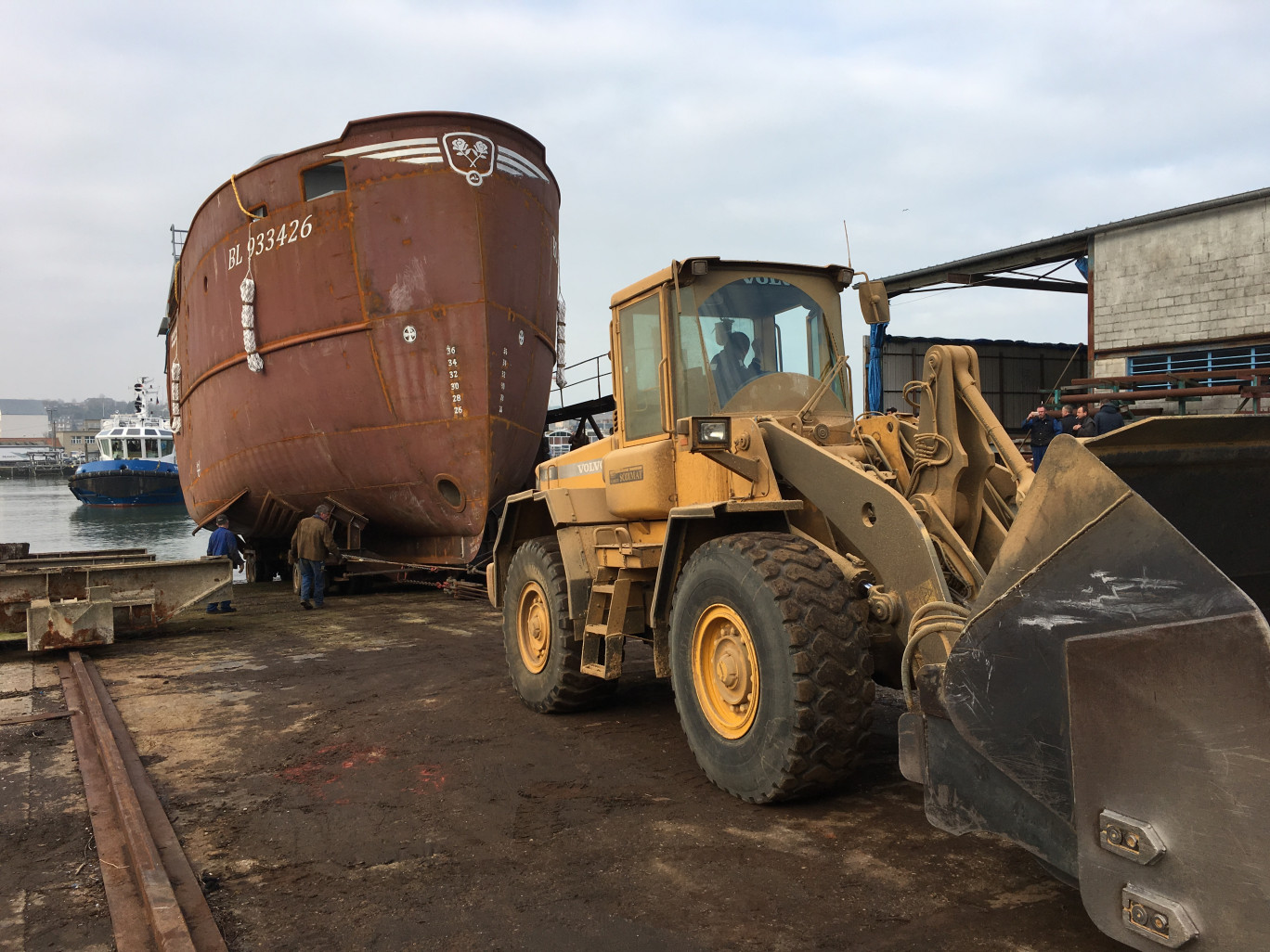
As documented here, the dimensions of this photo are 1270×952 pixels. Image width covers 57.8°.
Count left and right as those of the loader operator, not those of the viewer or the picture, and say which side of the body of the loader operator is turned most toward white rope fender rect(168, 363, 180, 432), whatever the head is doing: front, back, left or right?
back

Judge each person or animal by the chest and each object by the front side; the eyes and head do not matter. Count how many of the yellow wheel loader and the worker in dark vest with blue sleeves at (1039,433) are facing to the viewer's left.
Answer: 0

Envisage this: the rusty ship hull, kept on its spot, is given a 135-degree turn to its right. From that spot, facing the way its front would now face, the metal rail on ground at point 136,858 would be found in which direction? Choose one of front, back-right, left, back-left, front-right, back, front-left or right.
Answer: left

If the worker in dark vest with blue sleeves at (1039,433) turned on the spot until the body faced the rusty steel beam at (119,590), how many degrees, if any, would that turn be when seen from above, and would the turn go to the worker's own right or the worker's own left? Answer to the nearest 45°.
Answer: approximately 45° to the worker's own right

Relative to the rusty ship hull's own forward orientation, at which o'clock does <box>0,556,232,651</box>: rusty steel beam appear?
The rusty steel beam is roughly at 3 o'clock from the rusty ship hull.

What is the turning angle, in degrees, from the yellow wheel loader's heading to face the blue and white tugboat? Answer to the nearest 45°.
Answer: approximately 180°

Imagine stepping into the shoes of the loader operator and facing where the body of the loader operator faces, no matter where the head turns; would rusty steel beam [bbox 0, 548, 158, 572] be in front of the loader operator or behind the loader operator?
behind

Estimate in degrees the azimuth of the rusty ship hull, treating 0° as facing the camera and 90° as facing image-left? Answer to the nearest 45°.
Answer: approximately 315°

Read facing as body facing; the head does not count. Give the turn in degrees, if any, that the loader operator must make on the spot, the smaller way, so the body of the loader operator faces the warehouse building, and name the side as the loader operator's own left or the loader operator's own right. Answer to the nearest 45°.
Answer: approximately 90° to the loader operator's own left

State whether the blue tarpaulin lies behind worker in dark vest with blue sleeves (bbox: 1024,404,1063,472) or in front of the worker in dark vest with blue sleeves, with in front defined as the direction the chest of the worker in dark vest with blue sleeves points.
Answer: behind

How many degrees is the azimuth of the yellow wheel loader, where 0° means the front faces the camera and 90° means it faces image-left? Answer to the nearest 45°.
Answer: approximately 315°
